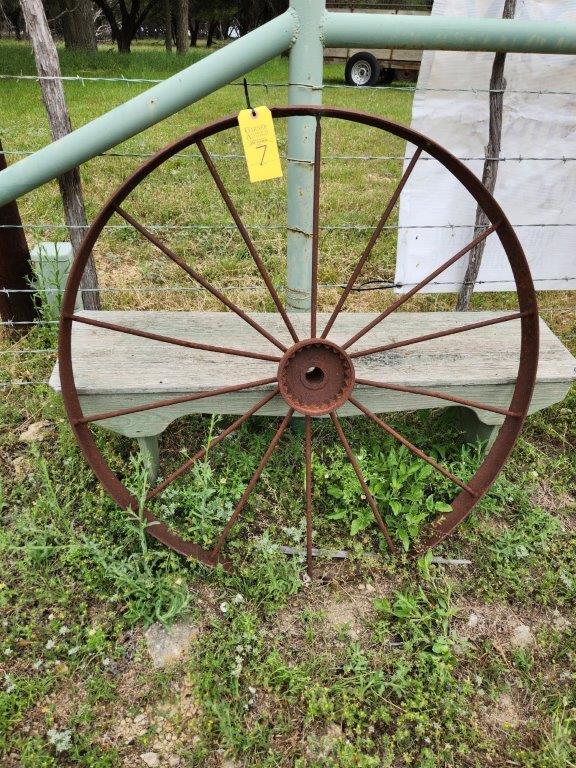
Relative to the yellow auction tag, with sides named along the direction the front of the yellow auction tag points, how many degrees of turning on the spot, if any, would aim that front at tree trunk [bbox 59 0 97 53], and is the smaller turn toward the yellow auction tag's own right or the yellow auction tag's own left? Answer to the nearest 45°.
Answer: approximately 180°

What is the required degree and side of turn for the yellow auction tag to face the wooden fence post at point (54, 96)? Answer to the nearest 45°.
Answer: approximately 135° to its right

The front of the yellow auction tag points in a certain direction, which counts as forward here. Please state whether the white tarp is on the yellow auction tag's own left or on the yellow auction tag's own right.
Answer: on the yellow auction tag's own left

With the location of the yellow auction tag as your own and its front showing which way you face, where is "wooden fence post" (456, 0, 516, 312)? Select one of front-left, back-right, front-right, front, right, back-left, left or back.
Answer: back-left

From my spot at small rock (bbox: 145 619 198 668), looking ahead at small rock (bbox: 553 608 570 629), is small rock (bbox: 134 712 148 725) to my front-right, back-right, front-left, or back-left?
back-right

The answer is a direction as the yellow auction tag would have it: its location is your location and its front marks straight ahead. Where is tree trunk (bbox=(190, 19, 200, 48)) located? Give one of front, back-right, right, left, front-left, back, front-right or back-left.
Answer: back

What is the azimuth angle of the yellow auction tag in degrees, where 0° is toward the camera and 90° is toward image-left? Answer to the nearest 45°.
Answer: approximately 0°

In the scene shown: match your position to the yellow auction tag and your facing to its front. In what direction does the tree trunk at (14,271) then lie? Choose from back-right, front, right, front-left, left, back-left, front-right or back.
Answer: back-right
